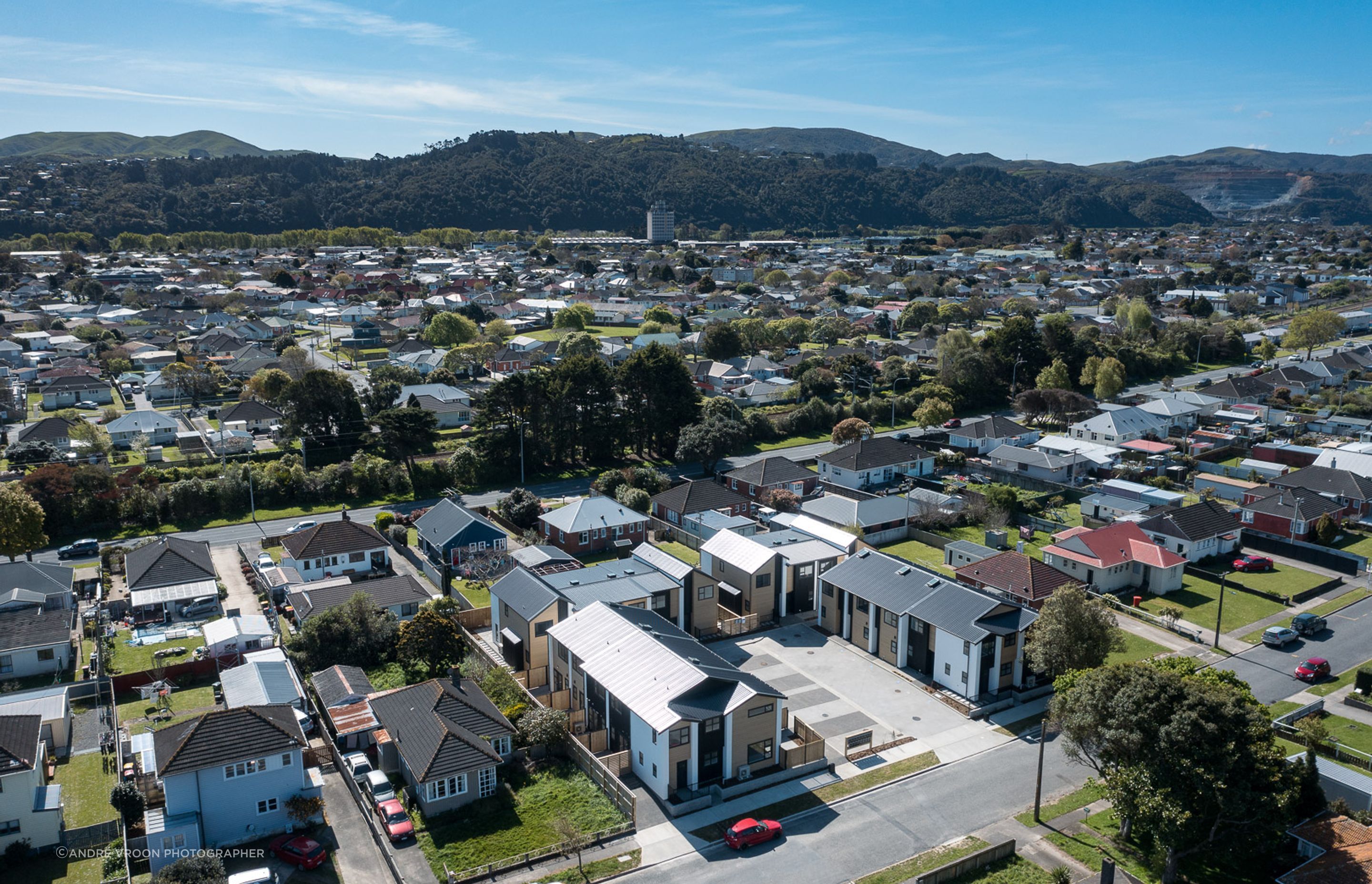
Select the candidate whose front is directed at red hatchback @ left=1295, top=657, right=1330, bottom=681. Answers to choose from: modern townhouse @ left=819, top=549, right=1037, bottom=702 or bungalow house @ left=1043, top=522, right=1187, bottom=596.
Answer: the bungalow house

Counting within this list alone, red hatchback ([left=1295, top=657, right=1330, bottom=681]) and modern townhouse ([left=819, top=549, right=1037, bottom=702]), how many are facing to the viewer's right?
0

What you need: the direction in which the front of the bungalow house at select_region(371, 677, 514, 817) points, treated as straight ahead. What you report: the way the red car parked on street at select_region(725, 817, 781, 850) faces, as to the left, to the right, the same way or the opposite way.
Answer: to the left

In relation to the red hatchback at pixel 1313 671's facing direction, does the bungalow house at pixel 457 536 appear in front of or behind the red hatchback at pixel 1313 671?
in front

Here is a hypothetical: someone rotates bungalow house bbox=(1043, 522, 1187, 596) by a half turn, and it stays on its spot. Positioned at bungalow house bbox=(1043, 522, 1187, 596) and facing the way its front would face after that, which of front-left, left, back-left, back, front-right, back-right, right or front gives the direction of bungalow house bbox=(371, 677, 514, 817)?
left

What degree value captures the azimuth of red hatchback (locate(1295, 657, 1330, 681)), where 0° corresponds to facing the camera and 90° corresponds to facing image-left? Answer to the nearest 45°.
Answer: approximately 45°

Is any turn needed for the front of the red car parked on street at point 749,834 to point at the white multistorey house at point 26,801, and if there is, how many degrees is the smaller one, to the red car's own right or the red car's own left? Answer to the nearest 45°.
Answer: approximately 135° to the red car's own left

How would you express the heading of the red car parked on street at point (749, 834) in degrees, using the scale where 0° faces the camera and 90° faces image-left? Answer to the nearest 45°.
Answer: approximately 225°

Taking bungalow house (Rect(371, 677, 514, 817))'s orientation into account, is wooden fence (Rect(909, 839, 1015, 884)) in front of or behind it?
in front

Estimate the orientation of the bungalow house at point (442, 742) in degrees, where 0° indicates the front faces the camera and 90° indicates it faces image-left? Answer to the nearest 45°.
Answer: approximately 315°

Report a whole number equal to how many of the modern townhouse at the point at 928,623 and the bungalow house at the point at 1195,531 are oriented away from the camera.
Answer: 0

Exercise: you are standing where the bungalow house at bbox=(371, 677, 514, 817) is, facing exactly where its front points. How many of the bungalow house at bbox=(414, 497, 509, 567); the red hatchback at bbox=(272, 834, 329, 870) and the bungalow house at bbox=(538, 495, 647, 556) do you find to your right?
1

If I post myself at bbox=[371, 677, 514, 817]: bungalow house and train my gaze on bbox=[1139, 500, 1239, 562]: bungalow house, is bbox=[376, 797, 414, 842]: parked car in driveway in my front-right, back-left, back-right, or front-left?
back-right

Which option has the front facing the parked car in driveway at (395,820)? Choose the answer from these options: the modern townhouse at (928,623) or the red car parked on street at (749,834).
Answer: the modern townhouse

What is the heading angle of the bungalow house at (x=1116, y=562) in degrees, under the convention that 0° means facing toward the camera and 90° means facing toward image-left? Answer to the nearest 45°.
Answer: approximately 315°

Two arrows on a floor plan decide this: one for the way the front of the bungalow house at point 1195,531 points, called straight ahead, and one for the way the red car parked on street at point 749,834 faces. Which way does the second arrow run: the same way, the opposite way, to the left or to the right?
to the left

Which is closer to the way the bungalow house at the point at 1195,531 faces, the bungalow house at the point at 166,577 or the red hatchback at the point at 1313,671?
the red hatchback

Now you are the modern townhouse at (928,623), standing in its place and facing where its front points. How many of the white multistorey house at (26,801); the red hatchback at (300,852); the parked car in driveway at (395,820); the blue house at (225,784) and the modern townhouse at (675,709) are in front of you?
5

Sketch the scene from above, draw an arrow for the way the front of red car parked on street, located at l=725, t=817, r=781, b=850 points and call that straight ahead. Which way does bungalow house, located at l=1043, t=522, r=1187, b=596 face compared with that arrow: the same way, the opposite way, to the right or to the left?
to the right

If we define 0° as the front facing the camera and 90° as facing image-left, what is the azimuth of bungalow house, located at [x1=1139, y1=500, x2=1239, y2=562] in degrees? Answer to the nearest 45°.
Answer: approximately 315°
